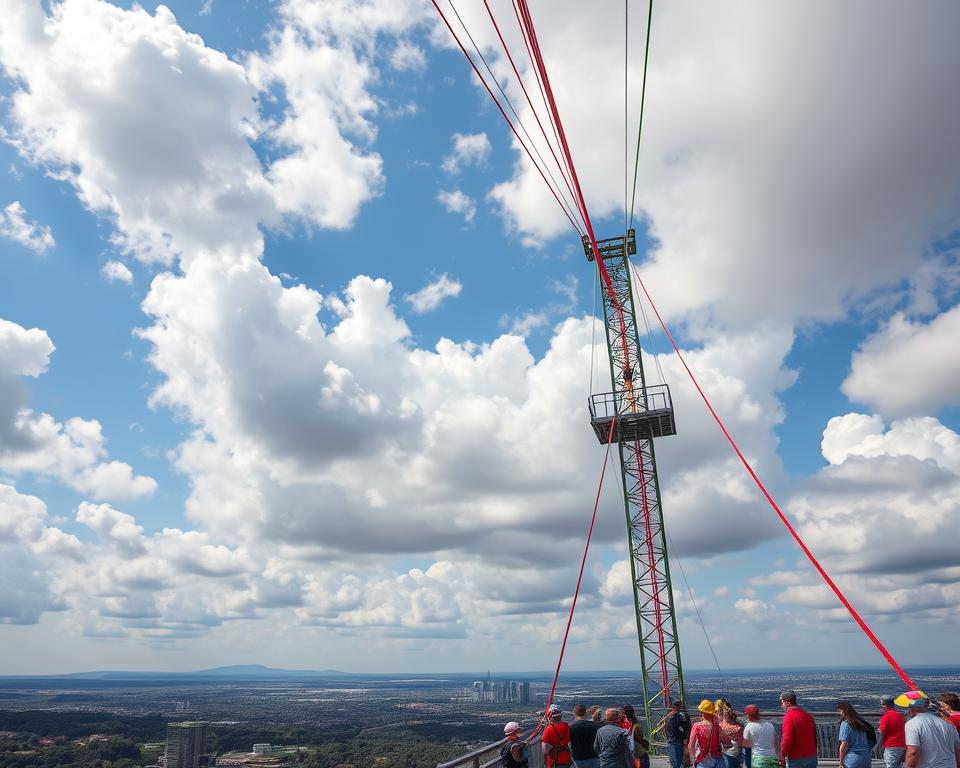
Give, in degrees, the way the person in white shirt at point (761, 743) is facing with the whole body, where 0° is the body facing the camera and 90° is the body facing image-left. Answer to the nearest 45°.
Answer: approximately 135°

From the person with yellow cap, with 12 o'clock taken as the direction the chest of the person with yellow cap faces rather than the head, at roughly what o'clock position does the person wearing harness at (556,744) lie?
The person wearing harness is roughly at 8 o'clock from the person with yellow cap.

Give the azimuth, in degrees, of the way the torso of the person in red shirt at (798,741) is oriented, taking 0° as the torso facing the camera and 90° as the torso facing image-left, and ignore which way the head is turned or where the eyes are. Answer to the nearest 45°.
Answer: approximately 135°

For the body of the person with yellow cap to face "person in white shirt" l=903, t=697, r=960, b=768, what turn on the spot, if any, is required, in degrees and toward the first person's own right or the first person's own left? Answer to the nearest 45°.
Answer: approximately 135° to the first person's own right

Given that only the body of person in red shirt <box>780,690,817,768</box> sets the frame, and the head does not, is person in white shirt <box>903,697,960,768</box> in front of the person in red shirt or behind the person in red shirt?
behind

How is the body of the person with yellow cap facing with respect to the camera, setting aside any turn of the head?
away from the camera

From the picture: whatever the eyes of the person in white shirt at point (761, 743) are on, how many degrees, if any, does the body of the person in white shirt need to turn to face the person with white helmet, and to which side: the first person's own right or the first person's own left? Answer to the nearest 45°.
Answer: approximately 45° to the first person's own left
